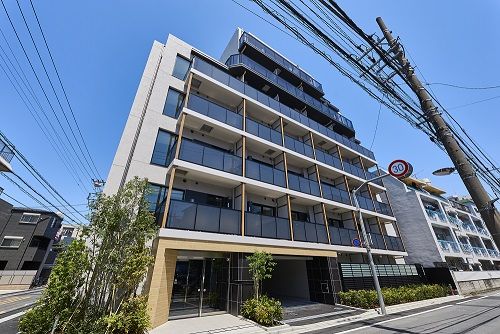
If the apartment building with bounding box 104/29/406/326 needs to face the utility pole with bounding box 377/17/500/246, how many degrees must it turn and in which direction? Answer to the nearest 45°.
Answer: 0° — it already faces it

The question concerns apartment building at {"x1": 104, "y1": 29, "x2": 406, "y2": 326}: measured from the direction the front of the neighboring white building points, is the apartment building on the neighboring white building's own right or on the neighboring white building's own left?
on the neighboring white building's own right

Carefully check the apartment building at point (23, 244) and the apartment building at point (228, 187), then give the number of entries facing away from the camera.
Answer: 0

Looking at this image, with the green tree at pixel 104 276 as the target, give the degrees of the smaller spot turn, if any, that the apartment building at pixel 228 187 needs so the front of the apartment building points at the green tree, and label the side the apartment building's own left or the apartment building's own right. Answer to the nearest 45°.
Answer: approximately 90° to the apartment building's own right

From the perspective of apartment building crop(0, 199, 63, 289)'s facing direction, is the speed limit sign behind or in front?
in front

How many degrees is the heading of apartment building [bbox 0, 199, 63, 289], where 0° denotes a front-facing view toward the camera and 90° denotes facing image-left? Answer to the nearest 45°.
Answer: approximately 315°

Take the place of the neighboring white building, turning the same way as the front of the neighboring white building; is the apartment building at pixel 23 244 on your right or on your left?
on your right

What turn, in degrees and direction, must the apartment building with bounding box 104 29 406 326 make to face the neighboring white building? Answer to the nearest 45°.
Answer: approximately 90° to its left

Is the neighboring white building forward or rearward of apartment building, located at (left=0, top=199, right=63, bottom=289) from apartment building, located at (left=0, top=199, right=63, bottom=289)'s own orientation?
forward

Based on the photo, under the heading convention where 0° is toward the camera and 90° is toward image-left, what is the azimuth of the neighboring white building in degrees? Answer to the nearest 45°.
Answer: approximately 315°

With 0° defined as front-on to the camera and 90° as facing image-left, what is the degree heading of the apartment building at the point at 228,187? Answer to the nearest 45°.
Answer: approximately 315°

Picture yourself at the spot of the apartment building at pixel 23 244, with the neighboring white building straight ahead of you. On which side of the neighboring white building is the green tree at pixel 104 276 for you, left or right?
right

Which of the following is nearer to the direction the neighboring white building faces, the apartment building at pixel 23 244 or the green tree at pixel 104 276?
the green tree

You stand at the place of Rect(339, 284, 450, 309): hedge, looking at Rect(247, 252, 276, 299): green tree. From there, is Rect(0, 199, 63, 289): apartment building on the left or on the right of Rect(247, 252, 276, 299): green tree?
right
